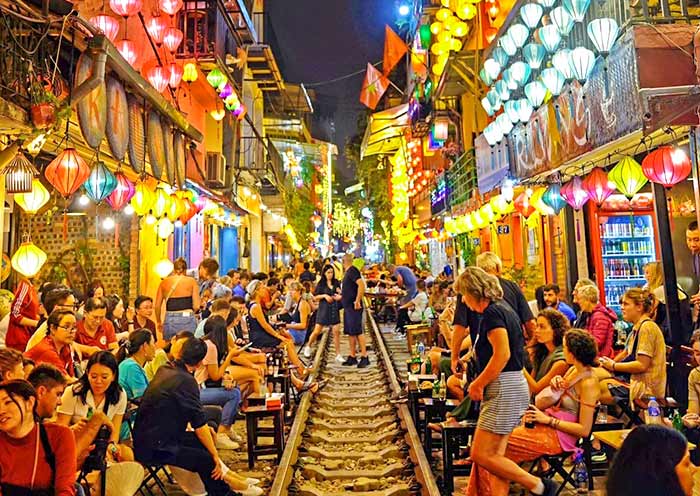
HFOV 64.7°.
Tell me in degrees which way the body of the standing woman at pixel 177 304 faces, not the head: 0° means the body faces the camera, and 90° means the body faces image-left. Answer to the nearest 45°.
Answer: approximately 180°

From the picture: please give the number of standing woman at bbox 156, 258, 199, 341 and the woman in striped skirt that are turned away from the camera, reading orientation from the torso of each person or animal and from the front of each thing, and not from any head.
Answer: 1

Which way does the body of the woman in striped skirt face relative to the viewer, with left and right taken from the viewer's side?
facing to the left of the viewer

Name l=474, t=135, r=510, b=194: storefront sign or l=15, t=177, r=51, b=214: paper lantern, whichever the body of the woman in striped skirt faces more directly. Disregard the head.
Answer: the paper lantern

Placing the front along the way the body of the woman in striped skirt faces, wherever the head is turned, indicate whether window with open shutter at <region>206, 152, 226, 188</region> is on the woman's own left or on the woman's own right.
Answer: on the woman's own right

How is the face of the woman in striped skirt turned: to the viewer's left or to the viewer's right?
to the viewer's left

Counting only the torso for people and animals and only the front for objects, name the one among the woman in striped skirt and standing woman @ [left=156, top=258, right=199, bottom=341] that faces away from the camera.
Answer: the standing woman

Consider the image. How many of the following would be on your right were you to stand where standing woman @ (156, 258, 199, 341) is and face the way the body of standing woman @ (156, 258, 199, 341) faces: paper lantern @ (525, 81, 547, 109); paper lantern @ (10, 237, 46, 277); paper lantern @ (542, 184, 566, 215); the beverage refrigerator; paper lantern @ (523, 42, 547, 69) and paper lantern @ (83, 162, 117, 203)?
4

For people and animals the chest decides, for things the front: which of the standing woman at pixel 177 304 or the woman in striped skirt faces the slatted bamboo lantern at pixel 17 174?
the woman in striped skirt
